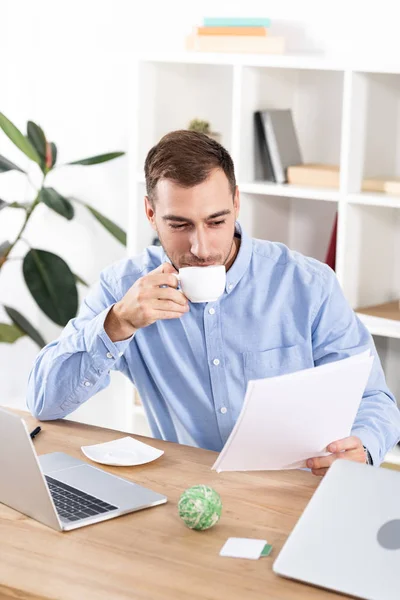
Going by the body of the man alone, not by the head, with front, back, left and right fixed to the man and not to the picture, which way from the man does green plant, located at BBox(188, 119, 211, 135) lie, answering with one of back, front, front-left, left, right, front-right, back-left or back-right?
back

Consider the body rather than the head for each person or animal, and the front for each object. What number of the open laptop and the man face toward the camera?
1

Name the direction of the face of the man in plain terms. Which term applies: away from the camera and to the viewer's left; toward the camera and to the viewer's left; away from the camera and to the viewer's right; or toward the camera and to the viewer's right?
toward the camera and to the viewer's right

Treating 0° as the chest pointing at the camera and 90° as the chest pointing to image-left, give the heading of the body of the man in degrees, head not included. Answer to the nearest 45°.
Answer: approximately 0°

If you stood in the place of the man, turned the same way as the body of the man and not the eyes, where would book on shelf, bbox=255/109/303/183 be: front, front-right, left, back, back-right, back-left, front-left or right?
back

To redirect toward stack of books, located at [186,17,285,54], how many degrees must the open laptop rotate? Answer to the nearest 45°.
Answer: approximately 45° to its left

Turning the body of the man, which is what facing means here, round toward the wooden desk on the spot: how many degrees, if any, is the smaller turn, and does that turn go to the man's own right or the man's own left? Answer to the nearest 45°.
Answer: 0° — they already face it

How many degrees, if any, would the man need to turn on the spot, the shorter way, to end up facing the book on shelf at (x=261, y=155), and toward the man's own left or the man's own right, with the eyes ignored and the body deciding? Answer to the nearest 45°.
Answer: approximately 180°
